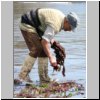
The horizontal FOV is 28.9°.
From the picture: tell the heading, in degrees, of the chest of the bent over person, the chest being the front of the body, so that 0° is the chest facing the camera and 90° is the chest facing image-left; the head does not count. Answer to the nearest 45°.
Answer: approximately 270°
